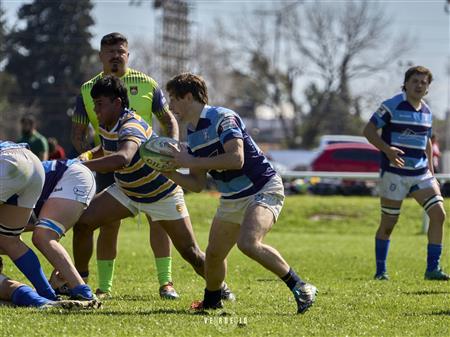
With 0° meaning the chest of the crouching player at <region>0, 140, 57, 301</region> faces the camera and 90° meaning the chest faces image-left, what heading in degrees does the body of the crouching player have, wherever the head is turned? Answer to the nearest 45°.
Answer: approximately 90°

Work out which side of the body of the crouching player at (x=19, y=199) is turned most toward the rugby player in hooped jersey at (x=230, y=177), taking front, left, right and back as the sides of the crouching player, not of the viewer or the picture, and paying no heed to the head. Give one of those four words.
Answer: back

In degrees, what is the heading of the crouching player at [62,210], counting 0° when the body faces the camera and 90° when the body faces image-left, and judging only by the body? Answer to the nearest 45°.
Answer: approximately 90°

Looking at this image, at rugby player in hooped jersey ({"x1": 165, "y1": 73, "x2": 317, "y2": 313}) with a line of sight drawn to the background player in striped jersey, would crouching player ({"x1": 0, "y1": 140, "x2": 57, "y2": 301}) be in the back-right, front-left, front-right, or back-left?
back-left

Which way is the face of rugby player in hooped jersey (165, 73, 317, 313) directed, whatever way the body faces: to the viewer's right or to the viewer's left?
to the viewer's left

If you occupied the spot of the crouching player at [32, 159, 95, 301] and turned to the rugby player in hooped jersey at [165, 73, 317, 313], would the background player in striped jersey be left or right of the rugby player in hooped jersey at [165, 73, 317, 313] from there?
left

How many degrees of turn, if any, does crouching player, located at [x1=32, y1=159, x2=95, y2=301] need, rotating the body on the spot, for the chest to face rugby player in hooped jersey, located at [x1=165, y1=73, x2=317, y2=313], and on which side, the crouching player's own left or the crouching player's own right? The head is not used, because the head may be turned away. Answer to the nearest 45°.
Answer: approximately 180°
